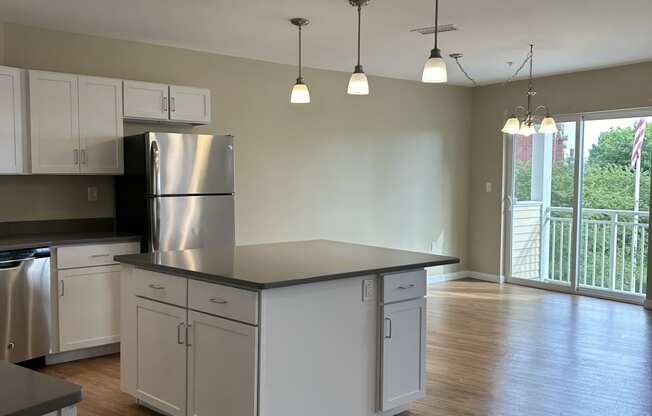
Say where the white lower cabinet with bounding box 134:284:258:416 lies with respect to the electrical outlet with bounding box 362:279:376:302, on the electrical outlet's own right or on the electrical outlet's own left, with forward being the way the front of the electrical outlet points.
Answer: on the electrical outlet's own right

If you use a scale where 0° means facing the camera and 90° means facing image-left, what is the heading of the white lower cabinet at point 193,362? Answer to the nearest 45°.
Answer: approximately 45°

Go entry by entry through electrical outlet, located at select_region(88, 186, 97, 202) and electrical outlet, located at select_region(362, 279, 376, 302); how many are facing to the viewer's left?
0

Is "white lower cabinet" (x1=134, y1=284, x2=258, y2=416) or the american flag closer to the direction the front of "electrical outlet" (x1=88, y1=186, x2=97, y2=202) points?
the white lower cabinet

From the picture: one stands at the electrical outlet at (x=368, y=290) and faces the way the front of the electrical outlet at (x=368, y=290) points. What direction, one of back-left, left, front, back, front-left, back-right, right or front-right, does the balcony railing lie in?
left

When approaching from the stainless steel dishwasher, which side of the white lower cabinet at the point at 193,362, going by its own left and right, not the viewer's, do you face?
right

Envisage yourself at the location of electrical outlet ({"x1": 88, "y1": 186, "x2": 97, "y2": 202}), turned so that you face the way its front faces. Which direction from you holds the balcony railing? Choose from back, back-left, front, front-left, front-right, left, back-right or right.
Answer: left

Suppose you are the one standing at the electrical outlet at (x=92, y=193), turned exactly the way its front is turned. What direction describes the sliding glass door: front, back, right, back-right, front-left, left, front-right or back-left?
left

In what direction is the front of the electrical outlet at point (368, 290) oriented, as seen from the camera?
facing the viewer and to the right of the viewer

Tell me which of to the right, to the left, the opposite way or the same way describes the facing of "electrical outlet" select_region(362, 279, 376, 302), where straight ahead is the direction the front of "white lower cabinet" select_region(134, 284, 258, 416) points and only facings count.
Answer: to the left

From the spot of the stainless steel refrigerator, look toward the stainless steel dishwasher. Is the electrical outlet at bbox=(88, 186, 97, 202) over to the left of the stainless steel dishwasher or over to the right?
right

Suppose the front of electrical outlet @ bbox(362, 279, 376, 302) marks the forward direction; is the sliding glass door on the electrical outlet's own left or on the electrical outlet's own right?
on the electrical outlet's own left

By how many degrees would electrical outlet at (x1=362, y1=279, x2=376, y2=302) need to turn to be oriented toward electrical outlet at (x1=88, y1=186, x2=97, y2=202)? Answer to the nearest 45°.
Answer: approximately 180°

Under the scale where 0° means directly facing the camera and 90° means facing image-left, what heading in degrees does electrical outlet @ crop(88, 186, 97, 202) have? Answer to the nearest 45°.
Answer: approximately 0°
